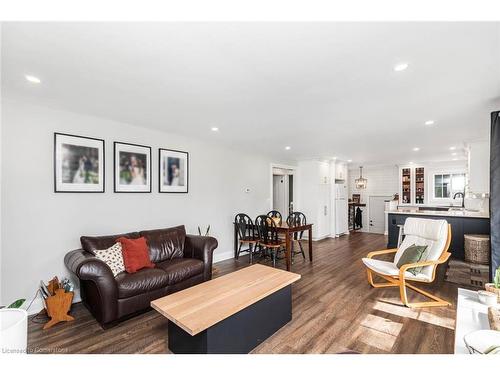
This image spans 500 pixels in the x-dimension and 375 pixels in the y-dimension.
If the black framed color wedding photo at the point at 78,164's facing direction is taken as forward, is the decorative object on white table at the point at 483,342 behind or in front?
in front

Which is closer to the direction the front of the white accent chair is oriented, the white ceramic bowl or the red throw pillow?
the red throw pillow

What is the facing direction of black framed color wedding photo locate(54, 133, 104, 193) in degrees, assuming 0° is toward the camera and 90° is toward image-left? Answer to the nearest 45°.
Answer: approximately 315°

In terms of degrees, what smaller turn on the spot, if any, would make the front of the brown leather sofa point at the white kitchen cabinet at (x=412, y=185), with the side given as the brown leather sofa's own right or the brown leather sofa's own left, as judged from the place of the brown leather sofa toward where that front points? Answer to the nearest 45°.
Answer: approximately 45° to the brown leather sofa's own left

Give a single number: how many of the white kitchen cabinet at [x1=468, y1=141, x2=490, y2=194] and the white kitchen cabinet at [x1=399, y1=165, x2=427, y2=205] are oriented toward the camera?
2

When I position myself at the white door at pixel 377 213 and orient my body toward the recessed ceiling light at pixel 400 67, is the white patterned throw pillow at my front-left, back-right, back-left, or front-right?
front-right

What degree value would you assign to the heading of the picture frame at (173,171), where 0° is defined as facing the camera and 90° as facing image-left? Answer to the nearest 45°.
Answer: approximately 315°

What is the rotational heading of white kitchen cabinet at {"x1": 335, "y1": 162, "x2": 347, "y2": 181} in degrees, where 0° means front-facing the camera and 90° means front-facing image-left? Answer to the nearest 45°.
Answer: approximately 315°

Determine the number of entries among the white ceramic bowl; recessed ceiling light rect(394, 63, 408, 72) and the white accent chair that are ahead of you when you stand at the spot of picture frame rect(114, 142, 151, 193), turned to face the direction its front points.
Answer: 3

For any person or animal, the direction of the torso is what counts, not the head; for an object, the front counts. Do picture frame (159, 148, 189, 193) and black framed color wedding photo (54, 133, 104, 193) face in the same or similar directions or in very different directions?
same or similar directions

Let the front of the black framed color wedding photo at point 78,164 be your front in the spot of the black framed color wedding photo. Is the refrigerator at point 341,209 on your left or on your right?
on your left

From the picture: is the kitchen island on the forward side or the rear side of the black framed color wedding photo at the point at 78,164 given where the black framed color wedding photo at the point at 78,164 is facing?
on the forward side

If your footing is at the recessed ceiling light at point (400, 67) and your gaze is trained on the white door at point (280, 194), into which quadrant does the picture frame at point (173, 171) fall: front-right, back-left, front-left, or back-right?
front-left

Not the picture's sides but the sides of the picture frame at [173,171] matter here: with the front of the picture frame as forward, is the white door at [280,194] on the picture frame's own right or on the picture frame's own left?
on the picture frame's own left

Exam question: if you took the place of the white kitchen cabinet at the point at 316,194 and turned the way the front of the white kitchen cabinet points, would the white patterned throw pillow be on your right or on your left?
on your right
